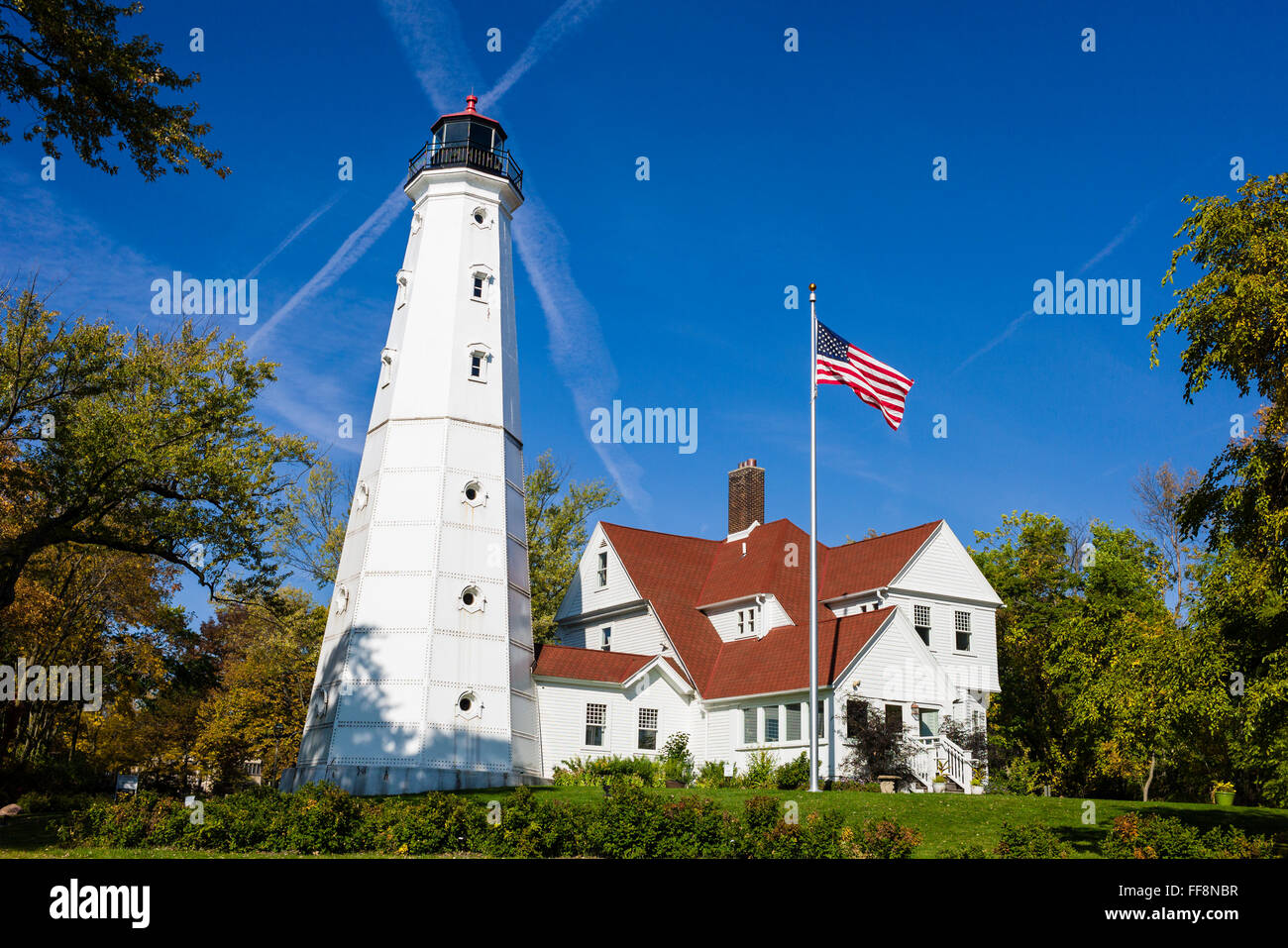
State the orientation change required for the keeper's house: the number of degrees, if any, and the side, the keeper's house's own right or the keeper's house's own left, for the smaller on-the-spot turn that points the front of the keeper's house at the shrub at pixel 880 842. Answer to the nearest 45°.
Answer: approximately 45° to the keeper's house's own right

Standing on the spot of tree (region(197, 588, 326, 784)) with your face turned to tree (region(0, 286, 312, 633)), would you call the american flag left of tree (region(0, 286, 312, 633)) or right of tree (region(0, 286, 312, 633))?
left

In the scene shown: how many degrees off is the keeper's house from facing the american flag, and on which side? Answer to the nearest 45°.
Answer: approximately 45° to its right

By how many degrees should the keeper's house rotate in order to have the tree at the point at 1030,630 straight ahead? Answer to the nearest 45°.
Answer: approximately 90° to its left

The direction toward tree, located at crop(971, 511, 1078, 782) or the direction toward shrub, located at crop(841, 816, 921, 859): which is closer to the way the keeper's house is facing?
the shrub

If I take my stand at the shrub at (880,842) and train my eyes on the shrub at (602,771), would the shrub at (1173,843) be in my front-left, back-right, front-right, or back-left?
back-right

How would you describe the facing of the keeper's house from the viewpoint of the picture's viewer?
facing the viewer and to the right of the viewer
